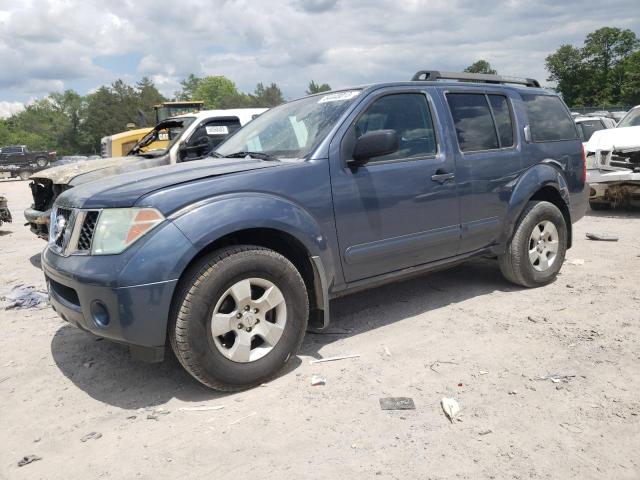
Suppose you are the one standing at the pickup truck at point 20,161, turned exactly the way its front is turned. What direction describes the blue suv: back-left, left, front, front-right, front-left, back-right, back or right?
left

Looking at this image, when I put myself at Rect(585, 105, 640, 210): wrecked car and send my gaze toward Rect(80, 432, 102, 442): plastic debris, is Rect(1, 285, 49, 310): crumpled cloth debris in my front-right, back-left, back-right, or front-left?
front-right

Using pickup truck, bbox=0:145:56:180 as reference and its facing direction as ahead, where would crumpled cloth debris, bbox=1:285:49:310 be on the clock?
The crumpled cloth debris is roughly at 9 o'clock from the pickup truck.

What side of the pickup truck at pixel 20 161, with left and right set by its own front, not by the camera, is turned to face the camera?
left

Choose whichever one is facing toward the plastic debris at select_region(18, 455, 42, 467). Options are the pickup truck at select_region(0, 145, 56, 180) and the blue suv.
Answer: the blue suv

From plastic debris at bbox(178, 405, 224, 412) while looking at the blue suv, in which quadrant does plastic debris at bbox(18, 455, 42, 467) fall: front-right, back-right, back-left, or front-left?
back-left

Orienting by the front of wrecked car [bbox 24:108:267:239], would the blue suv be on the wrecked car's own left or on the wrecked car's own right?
on the wrecked car's own left

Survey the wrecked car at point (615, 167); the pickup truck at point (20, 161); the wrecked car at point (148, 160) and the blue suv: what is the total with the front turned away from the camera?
0

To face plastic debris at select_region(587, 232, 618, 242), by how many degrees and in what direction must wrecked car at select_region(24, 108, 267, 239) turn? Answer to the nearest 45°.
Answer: approximately 135° to its left

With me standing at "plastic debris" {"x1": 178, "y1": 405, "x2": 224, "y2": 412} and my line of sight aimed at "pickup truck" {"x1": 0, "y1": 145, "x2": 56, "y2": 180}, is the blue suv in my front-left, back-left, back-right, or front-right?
front-right

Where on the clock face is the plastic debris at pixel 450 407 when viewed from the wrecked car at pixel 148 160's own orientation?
The plastic debris is roughly at 10 o'clock from the wrecked car.

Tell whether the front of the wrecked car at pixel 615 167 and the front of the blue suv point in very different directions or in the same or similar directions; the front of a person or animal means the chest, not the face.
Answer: same or similar directions

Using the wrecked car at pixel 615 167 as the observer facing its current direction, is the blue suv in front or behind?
in front

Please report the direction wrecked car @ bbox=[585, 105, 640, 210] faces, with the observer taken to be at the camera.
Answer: facing the viewer and to the left of the viewer

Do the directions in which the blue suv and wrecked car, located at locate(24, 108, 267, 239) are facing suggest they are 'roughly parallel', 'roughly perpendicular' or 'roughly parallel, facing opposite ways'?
roughly parallel

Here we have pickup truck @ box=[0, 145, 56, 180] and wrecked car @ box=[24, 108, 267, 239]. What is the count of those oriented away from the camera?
0
